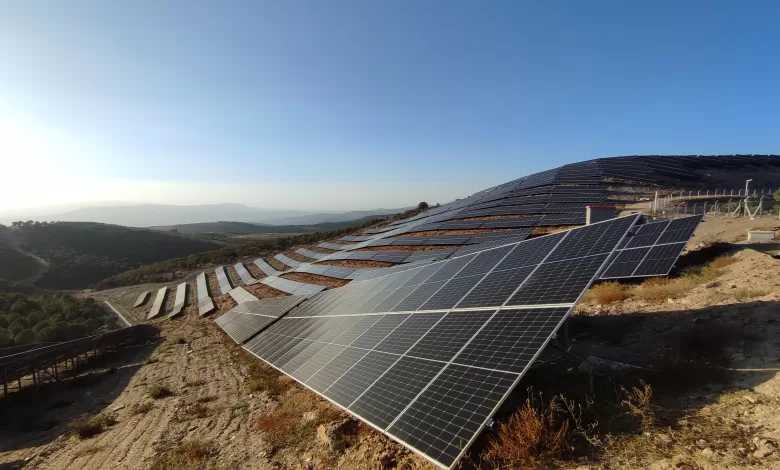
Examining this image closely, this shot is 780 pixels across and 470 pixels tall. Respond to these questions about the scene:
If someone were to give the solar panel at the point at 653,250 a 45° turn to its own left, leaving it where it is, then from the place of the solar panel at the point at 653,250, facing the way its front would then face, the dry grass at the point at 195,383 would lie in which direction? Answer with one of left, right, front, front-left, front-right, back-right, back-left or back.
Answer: front-right

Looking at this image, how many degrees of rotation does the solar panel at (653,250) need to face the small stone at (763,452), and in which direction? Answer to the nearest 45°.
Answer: approximately 45° to its left

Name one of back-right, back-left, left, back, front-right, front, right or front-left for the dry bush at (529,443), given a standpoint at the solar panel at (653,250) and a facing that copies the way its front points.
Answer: front-left

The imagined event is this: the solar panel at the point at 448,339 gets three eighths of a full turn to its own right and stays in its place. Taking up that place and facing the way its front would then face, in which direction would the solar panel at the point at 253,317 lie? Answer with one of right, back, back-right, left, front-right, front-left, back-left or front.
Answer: front-left

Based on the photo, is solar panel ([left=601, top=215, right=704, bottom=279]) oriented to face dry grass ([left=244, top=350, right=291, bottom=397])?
yes

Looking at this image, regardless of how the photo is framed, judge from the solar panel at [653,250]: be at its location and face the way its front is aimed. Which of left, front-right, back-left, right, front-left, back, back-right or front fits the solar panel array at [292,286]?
front-right

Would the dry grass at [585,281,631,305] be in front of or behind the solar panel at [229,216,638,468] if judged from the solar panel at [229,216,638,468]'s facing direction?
behind

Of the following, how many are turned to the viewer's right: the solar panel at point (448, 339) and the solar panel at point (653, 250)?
0

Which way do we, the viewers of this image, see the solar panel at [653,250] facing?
facing the viewer and to the left of the viewer

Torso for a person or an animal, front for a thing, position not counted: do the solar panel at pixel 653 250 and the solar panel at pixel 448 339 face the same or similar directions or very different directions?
same or similar directions

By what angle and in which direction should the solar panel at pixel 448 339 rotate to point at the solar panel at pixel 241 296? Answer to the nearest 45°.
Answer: approximately 90° to its right

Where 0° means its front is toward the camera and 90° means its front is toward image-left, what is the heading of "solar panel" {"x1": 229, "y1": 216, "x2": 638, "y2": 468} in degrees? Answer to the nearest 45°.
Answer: approximately 45°

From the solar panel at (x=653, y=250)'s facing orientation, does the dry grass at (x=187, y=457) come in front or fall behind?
in front

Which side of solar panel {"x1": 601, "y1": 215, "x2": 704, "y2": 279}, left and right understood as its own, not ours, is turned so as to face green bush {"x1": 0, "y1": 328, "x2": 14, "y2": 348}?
front

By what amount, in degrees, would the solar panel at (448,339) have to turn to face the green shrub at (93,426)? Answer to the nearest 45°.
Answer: approximately 45° to its right

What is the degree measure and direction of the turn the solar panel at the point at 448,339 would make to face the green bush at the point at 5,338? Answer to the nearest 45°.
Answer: approximately 90° to its right
